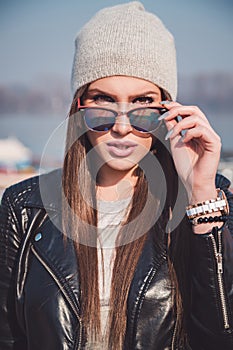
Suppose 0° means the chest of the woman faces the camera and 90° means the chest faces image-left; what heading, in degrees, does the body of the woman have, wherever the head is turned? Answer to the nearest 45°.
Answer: approximately 0°
